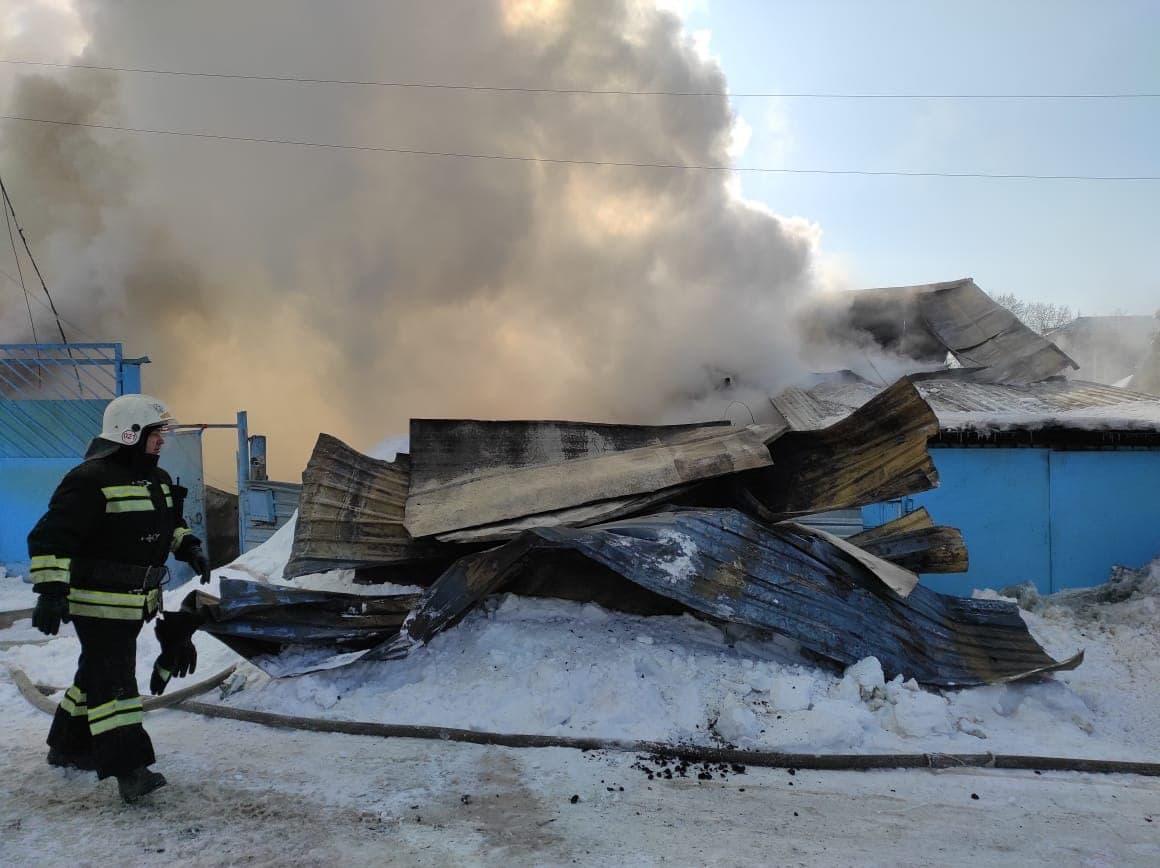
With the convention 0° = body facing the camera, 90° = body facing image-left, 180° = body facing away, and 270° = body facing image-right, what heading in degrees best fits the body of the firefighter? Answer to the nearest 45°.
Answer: approximately 315°

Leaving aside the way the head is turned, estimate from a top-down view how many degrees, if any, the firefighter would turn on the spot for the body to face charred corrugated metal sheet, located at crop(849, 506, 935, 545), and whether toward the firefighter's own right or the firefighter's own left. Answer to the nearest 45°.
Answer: approximately 45° to the firefighter's own left

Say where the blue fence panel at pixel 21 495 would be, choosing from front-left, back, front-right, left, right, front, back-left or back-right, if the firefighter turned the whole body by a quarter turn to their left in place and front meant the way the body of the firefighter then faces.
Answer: front-left

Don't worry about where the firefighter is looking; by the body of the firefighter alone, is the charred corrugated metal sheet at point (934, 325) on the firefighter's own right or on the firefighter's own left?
on the firefighter's own left

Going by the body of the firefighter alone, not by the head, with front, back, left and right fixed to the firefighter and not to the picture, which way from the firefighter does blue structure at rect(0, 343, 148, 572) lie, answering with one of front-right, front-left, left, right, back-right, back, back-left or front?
back-left

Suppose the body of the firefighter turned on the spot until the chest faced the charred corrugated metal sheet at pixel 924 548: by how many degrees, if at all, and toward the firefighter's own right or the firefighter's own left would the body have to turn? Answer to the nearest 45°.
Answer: approximately 45° to the firefighter's own left

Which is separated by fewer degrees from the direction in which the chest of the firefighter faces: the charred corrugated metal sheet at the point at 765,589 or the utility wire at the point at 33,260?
the charred corrugated metal sheet

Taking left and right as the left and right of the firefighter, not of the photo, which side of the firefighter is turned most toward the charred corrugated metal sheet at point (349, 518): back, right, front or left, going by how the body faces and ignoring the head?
left

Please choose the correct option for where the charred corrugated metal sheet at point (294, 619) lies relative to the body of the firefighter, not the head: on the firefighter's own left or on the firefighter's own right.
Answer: on the firefighter's own left

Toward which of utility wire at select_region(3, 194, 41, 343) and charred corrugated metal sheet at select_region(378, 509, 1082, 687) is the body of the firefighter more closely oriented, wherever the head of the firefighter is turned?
the charred corrugated metal sheet

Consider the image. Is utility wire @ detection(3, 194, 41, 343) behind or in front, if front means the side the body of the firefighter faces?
behind
